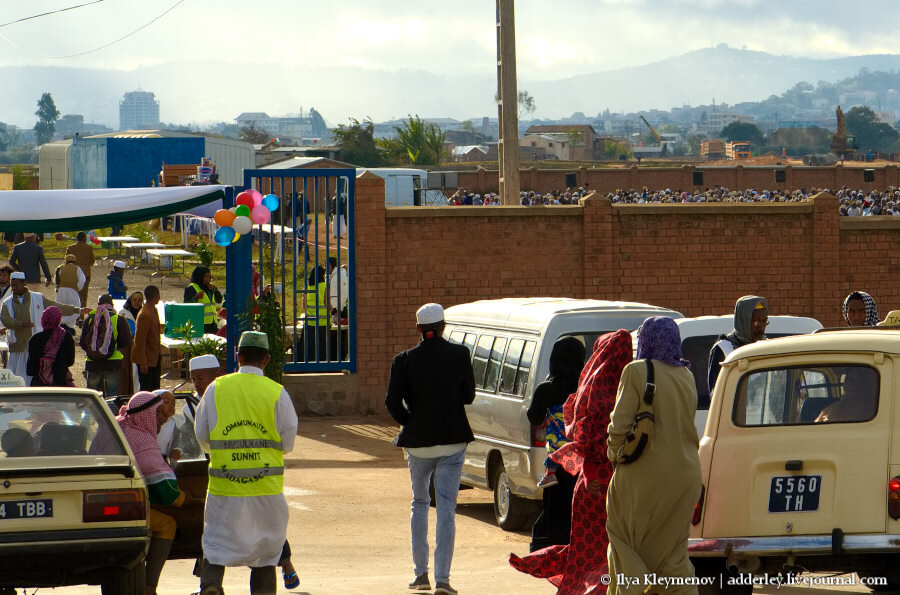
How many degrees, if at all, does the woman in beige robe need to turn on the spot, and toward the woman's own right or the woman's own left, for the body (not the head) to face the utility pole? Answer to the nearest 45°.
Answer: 0° — they already face it

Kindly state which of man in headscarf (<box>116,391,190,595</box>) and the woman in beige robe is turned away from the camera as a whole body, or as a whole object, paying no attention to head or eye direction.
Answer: the woman in beige robe

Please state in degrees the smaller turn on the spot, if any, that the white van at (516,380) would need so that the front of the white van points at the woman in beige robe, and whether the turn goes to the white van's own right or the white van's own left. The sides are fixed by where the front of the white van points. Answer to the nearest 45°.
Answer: approximately 135° to the white van's own left

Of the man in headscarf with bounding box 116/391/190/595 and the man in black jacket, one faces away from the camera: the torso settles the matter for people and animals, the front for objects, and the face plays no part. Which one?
the man in black jacket

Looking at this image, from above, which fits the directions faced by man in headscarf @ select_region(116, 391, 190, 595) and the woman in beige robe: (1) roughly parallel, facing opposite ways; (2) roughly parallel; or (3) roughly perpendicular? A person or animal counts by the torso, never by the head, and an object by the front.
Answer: roughly perpendicular

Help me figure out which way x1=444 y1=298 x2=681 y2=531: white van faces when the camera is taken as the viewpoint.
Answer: facing away from the viewer and to the left of the viewer

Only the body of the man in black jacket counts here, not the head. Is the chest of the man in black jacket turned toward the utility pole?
yes

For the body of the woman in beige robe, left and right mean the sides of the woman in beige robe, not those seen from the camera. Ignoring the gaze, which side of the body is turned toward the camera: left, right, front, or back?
back
